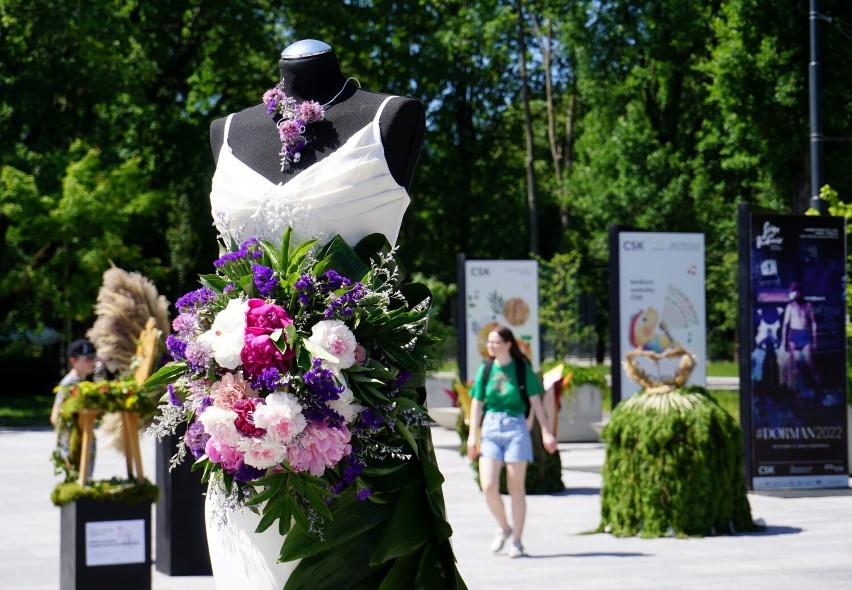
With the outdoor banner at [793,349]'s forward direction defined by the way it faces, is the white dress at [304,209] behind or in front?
in front

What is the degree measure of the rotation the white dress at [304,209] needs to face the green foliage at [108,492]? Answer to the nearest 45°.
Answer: approximately 135° to its right

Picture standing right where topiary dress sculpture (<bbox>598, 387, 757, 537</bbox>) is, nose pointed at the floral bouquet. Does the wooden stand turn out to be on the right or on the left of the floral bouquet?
right

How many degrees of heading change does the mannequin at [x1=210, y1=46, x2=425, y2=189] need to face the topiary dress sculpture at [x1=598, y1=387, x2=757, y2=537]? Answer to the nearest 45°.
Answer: approximately 180°

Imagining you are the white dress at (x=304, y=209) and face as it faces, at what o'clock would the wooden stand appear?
The wooden stand is roughly at 4 o'clock from the white dress.

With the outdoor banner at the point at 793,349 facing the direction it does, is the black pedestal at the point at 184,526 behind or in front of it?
in front

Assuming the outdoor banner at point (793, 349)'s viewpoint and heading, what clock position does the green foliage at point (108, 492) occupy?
The green foliage is roughly at 1 o'clock from the outdoor banner.

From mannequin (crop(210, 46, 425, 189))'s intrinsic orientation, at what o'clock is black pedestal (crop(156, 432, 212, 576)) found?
The black pedestal is roughly at 4 o'clock from the mannequin.

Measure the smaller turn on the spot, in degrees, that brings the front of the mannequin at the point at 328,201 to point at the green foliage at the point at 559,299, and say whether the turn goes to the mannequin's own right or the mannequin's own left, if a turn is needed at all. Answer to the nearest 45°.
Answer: approximately 135° to the mannequin's own right

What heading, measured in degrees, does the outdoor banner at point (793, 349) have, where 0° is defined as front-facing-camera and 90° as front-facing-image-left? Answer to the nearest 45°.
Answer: approximately 0°

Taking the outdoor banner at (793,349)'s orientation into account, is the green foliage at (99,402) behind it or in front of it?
in front

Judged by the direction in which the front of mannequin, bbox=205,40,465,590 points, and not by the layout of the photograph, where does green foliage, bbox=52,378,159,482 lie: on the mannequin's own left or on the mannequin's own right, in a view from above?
on the mannequin's own right

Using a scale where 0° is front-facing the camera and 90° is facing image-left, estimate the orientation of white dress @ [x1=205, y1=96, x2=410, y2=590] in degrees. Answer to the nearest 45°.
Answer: approximately 45°
